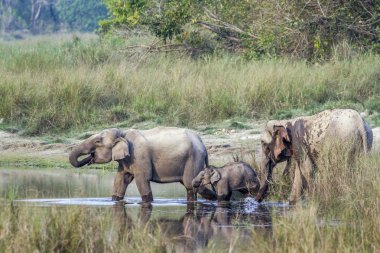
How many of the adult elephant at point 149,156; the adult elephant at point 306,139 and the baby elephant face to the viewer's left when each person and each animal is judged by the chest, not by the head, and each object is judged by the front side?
3

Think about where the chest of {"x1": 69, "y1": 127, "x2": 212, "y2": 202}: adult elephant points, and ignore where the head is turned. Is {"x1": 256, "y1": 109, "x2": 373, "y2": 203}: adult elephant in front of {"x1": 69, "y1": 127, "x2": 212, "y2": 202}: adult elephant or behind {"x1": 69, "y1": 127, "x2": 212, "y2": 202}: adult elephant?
behind

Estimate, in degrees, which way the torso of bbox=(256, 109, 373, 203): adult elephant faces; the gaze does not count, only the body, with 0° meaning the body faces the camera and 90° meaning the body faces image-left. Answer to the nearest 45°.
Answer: approximately 90°

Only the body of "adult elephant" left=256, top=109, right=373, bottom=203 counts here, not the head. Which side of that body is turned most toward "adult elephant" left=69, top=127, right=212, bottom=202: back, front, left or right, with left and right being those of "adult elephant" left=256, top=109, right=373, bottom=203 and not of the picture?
front

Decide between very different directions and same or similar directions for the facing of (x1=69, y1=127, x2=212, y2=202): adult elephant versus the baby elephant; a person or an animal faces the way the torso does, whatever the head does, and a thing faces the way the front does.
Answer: same or similar directions

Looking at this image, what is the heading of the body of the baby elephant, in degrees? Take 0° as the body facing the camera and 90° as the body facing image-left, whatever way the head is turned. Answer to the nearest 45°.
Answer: approximately 90°

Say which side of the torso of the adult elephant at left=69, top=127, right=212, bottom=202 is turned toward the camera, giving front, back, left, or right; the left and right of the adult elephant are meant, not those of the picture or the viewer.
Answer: left

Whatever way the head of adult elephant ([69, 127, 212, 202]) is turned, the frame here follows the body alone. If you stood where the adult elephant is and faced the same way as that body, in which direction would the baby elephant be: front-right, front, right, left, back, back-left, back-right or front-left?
back

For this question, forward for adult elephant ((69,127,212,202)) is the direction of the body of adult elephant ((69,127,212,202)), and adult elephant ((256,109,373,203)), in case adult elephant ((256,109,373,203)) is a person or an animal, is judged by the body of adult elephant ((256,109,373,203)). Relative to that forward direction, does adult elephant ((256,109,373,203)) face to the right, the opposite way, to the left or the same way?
the same way

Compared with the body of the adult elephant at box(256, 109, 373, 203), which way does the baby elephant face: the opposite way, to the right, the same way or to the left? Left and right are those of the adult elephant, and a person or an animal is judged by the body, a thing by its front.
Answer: the same way

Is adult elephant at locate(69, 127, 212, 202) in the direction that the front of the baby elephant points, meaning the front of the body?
yes

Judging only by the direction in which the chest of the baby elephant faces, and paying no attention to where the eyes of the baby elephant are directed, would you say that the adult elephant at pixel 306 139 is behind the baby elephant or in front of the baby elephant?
behind
